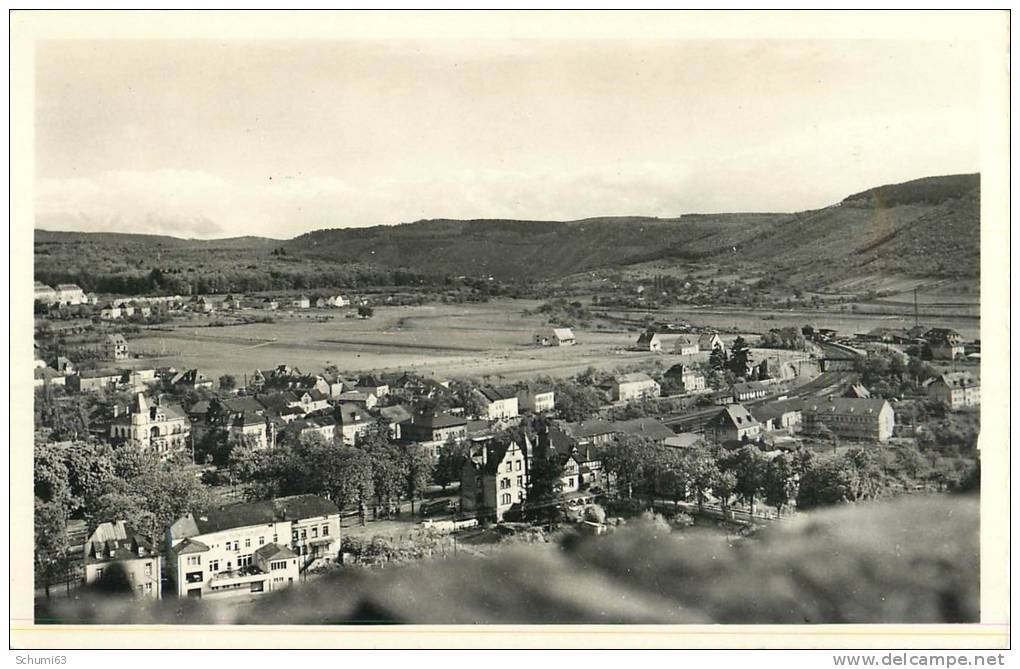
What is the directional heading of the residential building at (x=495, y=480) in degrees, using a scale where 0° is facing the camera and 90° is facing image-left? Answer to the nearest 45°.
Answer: approximately 315°

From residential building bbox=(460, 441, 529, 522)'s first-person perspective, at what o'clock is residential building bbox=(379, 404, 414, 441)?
residential building bbox=(379, 404, 414, 441) is roughly at 5 o'clock from residential building bbox=(460, 441, 529, 522).
